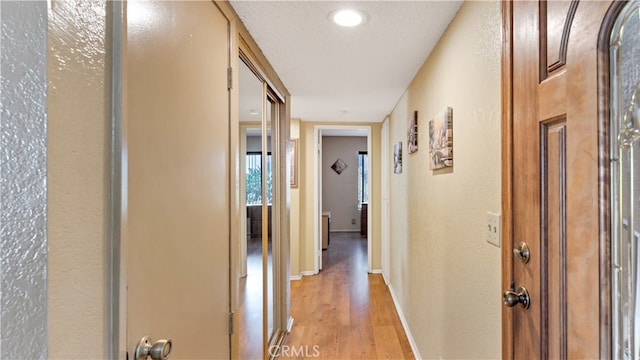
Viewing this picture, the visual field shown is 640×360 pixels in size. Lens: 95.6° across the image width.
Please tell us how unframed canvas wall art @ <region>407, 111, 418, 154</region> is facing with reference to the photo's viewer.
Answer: facing to the left of the viewer

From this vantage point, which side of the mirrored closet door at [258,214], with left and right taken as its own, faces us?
right

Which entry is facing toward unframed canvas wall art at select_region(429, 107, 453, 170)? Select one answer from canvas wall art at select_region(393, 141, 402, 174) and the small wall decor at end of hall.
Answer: the small wall decor at end of hall

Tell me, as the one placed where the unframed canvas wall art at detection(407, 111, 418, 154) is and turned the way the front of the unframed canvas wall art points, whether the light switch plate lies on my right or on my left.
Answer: on my left

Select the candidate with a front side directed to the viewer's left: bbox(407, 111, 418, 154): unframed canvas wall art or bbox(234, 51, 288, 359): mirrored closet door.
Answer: the unframed canvas wall art

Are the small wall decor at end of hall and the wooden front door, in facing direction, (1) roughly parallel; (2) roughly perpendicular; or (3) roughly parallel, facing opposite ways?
roughly perpendicular

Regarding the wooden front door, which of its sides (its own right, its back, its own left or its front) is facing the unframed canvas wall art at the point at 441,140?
right

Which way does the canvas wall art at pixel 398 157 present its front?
to the viewer's left

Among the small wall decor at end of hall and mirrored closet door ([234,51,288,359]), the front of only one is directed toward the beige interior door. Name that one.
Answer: the small wall decor at end of hall

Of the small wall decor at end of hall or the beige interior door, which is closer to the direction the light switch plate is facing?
the beige interior door

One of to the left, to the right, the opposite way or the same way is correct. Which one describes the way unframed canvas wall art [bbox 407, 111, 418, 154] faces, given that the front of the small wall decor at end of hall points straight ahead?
to the right

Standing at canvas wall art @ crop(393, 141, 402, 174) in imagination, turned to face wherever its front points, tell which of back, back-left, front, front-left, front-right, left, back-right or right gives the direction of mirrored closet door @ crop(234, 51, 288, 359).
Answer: front-left

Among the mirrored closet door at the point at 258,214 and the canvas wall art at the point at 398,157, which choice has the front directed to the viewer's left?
the canvas wall art

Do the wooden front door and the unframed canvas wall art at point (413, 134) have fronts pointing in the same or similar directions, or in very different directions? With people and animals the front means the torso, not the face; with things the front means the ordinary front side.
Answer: same or similar directions

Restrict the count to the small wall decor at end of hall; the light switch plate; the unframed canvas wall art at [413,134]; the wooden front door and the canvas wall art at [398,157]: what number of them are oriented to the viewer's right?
0

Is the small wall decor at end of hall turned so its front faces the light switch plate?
yes

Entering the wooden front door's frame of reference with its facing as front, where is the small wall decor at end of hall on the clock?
The small wall decor at end of hall is roughly at 3 o'clock from the wooden front door.

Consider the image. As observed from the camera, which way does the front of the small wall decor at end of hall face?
facing the viewer
